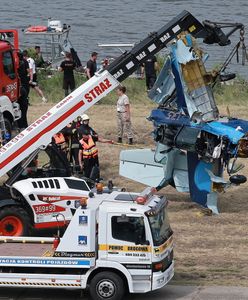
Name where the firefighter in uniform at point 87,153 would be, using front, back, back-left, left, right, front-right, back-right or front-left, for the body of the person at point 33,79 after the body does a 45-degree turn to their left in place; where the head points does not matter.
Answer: front-left

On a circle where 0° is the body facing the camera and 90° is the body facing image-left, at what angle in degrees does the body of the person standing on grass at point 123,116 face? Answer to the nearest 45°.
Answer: approximately 45°

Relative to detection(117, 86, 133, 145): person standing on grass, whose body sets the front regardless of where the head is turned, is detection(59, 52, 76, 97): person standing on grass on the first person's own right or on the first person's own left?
on the first person's own right

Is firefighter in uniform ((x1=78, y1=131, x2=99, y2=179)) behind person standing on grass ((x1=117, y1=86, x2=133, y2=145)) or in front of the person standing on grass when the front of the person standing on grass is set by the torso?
in front

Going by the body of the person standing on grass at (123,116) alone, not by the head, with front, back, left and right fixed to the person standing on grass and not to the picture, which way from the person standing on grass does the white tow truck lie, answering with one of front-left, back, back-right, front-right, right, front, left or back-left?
front-left

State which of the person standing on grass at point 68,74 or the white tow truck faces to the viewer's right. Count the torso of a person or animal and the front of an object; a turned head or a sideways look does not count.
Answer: the white tow truck

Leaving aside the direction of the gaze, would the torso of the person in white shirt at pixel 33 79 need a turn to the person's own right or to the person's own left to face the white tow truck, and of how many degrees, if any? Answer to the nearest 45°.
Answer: approximately 90° to the person's own left

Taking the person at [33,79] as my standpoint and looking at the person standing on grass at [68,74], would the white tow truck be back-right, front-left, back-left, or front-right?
front-right
